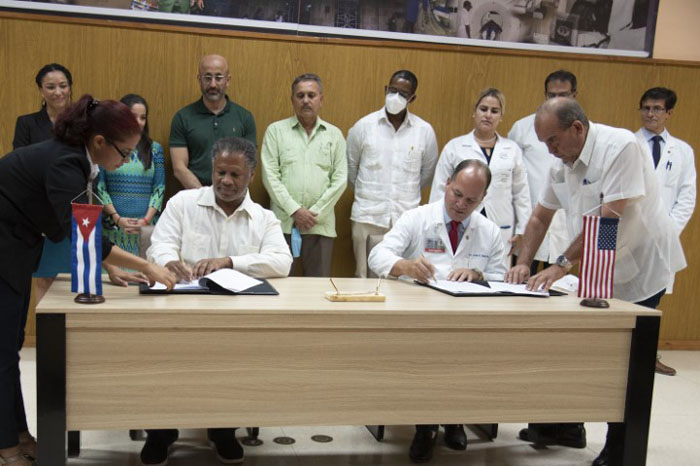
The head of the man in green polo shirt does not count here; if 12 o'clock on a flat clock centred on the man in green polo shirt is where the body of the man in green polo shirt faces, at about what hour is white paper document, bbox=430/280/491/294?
The white paper document is roughly at 11 o'clock from the man in green polo shirt.

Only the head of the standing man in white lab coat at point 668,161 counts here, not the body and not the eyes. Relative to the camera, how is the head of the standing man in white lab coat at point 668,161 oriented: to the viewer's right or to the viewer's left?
to the viewer's left

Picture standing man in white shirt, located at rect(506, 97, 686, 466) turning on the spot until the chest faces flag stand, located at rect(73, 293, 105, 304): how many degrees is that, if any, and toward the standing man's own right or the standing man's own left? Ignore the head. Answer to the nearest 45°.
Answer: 0° — they already face it

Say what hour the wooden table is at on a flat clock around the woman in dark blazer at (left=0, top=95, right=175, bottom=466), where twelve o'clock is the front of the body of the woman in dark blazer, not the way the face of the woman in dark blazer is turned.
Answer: The wooden table is roughly at 1 o'clock from the woman in dark blazer.

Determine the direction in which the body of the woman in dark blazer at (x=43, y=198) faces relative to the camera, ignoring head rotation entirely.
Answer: to the viewer's right

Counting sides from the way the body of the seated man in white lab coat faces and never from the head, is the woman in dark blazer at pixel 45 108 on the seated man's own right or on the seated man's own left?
on the seated man's own right

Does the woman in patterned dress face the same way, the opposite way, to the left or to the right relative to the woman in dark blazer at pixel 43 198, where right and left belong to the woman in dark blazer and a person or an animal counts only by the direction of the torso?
to the right

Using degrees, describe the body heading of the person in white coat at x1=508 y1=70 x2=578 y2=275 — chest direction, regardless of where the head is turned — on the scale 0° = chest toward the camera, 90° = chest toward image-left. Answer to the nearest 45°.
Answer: approximately 0°
